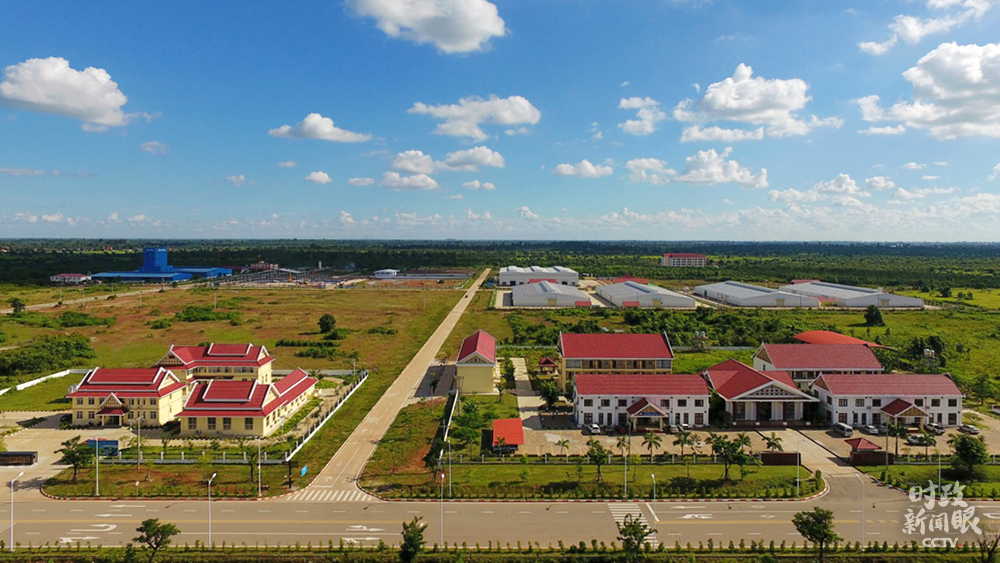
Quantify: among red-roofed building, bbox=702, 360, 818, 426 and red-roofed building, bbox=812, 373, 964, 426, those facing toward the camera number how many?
2

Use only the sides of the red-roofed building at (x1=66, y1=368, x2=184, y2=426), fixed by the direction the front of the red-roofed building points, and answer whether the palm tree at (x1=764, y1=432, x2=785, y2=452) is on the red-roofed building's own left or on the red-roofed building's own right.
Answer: on the red-roofed building's own left

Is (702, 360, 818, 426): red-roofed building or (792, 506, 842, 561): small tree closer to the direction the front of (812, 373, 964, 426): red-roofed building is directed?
the small tree

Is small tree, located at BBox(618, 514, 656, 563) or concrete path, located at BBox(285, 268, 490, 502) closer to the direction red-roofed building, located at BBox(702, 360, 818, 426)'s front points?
the small tree

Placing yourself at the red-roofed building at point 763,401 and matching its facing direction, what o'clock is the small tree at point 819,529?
The small tree is roughly at 12 o'clock from the red-roofed building.

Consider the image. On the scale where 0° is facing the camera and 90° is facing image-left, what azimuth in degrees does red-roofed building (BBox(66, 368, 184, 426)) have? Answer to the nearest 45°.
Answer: approximately 0°

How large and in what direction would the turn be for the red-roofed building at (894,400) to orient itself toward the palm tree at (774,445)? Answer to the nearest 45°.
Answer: approximately 45° to its right

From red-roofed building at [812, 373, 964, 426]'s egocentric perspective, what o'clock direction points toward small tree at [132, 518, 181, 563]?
The small tree is roughly at 1 o'clock from the red-roofed building.

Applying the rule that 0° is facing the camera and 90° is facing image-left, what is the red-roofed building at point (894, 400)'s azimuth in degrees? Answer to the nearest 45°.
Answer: approximately 0°

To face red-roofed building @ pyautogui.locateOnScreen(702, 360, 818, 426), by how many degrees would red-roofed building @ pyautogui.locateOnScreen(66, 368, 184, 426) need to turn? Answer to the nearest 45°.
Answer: approximately 45° to its left
